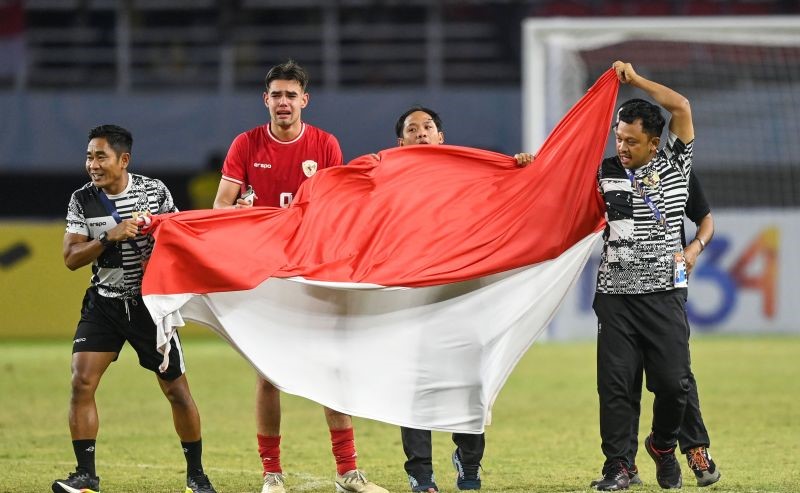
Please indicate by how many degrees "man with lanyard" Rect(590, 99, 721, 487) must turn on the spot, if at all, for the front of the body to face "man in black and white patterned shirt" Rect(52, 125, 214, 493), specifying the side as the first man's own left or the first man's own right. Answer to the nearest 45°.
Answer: approximately 90° to the first man's own right

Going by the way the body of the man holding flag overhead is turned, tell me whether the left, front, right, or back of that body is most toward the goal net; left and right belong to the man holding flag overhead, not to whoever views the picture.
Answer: back

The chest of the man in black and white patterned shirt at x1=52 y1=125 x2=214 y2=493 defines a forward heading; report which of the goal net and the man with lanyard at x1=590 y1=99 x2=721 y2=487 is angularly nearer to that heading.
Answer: the man with lanyard

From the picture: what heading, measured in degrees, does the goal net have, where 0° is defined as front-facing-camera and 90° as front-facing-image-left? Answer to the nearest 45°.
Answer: approximately 0°

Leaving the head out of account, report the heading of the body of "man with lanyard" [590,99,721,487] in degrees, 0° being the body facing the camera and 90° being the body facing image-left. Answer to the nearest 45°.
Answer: approximately 0°
